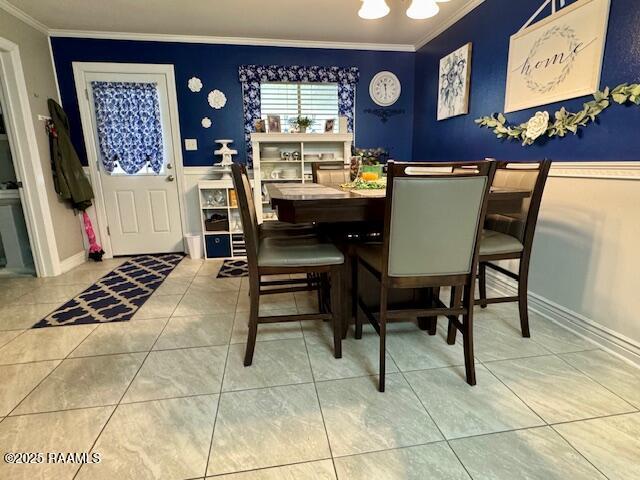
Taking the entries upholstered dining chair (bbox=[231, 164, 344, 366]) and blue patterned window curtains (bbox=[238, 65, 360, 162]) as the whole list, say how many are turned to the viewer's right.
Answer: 1

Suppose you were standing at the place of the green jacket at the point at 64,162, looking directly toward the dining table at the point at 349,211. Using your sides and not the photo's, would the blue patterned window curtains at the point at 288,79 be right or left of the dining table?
left

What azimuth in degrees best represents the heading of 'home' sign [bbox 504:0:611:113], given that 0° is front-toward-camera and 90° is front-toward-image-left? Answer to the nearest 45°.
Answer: approximately 45°

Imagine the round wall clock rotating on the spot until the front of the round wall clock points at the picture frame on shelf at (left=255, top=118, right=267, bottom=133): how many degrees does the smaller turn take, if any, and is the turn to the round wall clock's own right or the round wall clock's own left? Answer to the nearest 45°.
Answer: approximately 45° to the round wall clock's own right

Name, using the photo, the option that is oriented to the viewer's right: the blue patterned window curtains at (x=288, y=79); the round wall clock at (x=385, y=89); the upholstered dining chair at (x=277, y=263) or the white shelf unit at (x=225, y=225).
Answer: the upholstered dining chair

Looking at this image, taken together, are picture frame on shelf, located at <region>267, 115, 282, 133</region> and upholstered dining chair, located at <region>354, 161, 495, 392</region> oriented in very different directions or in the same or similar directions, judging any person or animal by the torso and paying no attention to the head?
very different directions

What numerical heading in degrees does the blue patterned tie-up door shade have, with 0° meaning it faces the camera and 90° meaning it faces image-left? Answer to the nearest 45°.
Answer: approximately 0°

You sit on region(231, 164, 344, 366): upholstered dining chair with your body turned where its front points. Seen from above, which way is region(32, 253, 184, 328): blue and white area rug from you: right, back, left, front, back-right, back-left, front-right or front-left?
back-left

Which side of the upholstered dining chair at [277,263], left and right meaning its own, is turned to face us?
right

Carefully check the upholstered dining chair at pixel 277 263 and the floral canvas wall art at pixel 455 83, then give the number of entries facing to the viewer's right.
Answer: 1

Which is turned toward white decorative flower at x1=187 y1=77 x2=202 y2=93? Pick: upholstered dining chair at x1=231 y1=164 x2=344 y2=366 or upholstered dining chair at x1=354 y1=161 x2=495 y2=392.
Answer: upholstered dining chair at x1=354 y1=161 x2=495 y2=392

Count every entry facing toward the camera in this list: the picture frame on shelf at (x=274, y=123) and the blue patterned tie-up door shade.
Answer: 2
